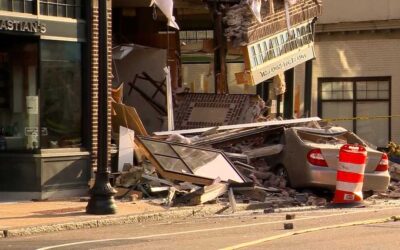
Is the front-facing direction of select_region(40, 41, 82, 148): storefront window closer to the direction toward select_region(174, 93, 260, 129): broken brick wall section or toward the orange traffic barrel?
the orange traffic barrel

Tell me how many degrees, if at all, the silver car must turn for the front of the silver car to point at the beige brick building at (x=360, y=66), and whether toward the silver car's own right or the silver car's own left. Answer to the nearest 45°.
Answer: approximately 45° to the silver car's own right

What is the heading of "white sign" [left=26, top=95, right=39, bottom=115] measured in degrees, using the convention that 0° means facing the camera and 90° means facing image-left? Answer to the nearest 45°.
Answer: approximately 0°

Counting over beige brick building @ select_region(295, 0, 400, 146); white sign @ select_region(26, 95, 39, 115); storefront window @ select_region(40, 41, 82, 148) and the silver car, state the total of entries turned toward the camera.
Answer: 3

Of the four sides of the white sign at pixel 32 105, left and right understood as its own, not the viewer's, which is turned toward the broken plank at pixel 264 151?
left

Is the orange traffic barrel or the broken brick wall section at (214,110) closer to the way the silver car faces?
the broken brick wall section

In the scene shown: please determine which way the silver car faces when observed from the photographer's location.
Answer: facing away from the viewer and to the left of the viewer

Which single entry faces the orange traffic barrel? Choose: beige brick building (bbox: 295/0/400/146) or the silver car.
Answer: the beige brick building

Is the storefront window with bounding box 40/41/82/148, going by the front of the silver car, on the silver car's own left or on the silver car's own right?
on the silver car's own left
